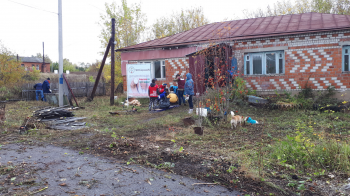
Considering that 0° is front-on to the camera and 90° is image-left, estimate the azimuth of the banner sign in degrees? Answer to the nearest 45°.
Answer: approximately 0°

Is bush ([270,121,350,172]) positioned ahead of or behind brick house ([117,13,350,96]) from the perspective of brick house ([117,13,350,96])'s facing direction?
ahead

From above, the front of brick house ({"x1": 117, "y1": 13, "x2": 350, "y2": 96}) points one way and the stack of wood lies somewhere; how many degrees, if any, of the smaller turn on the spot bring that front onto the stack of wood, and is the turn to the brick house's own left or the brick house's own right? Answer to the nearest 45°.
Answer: approximately 45° to the brick house's own right

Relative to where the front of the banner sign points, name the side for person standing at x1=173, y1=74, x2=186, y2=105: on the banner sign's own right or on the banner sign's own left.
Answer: on the banner sign's own left

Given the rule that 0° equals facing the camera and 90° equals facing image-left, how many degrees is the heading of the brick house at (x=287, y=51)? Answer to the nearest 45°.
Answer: approximately 0°

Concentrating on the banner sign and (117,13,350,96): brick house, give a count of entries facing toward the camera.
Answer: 2

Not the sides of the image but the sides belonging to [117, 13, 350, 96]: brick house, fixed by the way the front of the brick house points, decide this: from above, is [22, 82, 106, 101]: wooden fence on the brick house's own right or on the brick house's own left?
on the brick house's own right

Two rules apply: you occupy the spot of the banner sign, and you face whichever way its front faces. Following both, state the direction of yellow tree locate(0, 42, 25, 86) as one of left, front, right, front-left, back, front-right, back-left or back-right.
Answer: back-right

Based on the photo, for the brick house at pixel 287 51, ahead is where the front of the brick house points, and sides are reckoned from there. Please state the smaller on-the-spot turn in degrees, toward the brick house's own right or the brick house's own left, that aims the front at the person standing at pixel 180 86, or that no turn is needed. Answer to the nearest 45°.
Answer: approximately 90° to the brick house's own right
